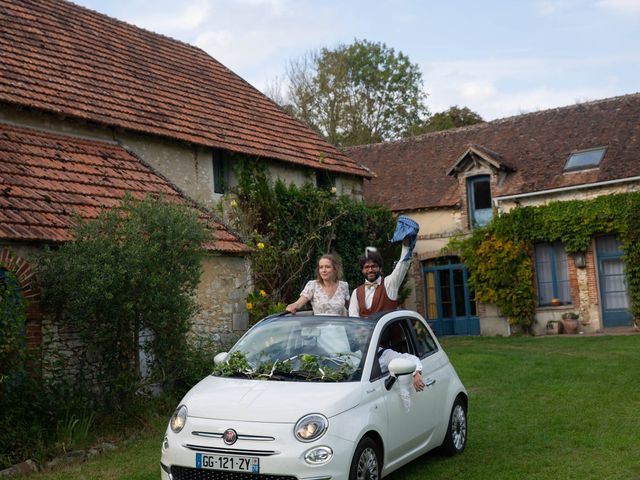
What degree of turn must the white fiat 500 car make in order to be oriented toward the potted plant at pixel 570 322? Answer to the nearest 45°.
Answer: approximately 180°

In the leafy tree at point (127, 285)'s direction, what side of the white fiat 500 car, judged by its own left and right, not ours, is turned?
right

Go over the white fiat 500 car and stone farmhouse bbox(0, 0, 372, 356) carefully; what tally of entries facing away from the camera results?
0

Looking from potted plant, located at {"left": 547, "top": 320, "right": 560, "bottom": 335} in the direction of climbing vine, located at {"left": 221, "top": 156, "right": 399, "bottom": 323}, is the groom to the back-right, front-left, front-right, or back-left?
front-left

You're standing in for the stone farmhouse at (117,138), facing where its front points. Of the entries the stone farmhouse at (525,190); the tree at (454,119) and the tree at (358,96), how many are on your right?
0

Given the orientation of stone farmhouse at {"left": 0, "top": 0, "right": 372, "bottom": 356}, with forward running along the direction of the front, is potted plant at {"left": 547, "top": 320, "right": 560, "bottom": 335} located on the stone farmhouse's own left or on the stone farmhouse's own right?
on the stone farmhouse's own left

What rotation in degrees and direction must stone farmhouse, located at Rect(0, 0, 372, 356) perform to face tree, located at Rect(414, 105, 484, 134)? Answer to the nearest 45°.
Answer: approximately 90° to its left

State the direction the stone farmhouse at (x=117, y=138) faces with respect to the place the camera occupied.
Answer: facing the viewer and to the right of the viewer

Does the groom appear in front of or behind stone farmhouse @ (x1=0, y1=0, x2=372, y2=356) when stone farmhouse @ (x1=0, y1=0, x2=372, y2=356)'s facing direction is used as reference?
in front

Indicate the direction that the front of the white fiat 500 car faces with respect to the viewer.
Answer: facing the viewer and to the left of the viewer

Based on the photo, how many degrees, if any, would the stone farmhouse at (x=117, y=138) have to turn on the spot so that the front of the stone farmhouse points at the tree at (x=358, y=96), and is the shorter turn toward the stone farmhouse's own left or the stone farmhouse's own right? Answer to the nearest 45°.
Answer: approximately 90° to the stone farmhouse's own left

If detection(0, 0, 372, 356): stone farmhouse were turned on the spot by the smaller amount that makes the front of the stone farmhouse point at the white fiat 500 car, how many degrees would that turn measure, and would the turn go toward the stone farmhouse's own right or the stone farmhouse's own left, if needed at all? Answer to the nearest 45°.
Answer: approximately 45° to the stone farmhouse's own right

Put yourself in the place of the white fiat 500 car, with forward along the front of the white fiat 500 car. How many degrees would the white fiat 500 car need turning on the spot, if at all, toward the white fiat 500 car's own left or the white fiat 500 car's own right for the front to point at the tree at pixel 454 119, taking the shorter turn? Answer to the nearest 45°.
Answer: approximately 135° to the white fiat 500 car's own right

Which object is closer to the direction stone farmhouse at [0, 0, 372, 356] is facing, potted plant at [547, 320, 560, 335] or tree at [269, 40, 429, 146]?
the potted plant

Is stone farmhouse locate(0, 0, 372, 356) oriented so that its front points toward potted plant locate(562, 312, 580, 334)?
no

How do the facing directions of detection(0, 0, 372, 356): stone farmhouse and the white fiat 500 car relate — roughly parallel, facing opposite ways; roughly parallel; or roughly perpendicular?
roughly perpendicular

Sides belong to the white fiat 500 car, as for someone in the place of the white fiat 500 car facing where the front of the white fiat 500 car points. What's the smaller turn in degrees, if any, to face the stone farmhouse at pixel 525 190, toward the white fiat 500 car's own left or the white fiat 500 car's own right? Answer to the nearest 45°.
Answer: approximately 180°

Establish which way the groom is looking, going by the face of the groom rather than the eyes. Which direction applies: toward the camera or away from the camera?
toward the camera
